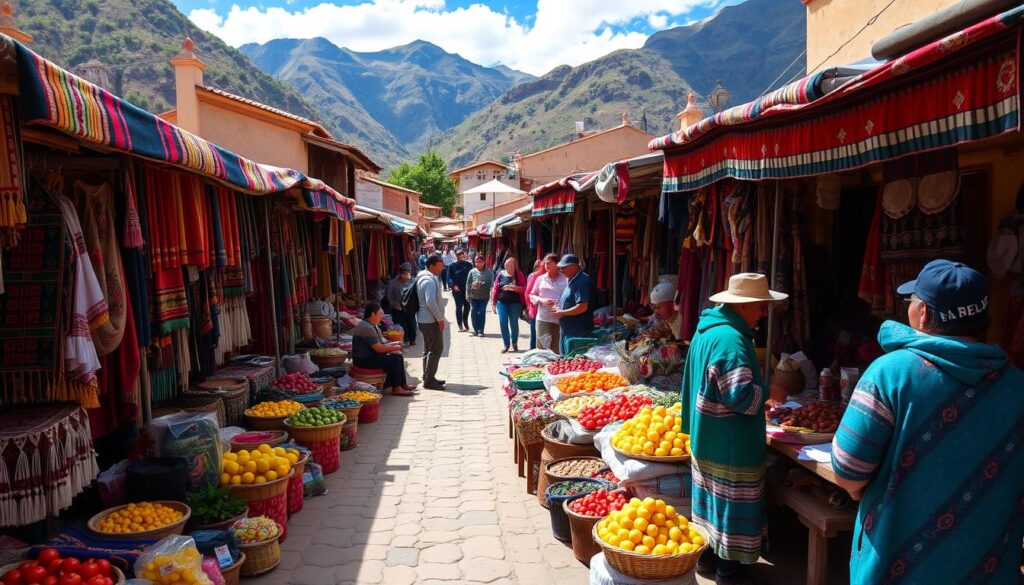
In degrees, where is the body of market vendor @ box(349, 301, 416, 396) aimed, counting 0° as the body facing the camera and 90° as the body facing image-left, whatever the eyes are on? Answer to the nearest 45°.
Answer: approximately 270°

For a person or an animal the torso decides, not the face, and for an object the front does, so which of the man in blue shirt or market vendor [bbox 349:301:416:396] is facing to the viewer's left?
the man in blue shirt

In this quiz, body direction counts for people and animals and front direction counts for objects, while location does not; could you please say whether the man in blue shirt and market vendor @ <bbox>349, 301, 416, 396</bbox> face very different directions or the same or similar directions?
very different directions

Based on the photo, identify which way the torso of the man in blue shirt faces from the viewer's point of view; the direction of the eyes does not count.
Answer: to the viewer's left

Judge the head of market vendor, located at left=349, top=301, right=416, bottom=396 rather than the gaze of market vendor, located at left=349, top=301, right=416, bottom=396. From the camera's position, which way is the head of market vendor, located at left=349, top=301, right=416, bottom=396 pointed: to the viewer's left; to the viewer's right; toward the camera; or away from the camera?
to the viewer's right

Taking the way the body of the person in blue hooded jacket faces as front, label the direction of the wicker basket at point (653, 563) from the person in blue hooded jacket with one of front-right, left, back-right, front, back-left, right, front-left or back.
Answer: front-left

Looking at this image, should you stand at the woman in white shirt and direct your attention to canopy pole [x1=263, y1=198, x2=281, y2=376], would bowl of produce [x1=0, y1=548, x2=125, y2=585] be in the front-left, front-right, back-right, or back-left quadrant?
front-left

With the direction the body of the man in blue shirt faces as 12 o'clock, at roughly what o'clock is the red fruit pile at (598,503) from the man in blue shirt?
The red fruit pile is roughly at 9 o'clock from the man in blue shirt.

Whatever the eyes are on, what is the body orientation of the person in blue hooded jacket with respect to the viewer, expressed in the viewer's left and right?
facing away from the viewer and to the left of the viewer

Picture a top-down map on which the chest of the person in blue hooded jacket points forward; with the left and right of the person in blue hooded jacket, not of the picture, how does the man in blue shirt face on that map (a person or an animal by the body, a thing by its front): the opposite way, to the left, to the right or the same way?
to the left

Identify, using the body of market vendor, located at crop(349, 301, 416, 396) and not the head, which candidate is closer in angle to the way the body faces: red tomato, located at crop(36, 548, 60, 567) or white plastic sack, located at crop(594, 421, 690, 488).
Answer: the white plastic sack

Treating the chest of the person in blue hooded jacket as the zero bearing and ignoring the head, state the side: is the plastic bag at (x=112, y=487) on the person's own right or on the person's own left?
on the person's own left

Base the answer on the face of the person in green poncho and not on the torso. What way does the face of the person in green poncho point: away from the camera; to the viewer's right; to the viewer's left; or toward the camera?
to the viewer's right
